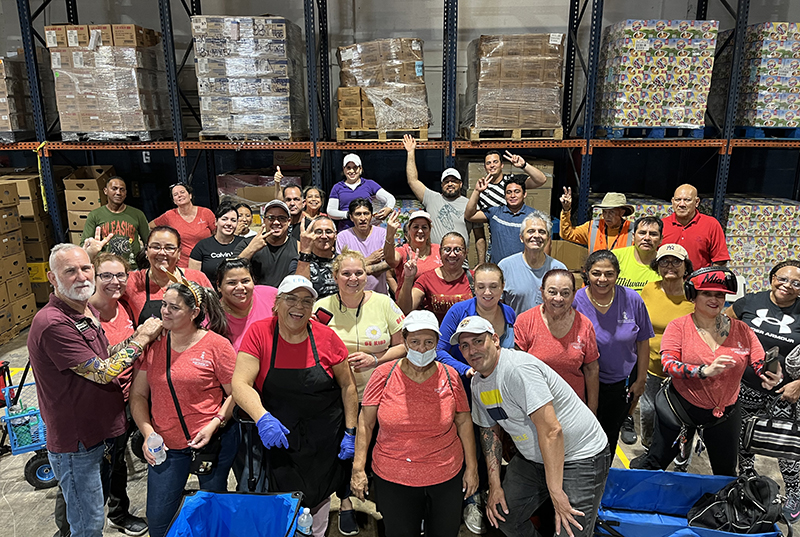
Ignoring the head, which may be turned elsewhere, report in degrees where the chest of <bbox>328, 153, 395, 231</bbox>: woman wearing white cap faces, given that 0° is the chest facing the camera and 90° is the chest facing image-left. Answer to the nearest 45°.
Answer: approximately 0°

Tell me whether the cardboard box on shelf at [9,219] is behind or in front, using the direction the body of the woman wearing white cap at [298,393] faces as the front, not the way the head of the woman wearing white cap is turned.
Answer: behind

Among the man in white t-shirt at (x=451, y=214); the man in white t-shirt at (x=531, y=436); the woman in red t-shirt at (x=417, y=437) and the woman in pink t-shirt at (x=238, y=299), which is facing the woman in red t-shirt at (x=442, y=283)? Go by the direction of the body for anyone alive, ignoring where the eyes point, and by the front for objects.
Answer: the man in white t-shirt at (x=451, y=214)

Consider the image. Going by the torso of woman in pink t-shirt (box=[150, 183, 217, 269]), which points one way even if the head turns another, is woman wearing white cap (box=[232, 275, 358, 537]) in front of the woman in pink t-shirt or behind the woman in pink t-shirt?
in front

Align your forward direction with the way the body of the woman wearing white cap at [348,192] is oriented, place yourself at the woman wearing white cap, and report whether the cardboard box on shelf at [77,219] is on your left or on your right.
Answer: on your right

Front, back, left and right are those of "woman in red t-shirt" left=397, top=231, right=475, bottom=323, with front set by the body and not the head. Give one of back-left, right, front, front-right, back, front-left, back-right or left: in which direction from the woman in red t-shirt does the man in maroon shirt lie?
front-right

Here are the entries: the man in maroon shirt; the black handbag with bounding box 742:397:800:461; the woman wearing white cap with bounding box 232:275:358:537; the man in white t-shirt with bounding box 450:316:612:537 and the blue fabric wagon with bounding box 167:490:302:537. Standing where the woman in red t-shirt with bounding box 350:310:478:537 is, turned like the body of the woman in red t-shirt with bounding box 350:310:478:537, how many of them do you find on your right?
3

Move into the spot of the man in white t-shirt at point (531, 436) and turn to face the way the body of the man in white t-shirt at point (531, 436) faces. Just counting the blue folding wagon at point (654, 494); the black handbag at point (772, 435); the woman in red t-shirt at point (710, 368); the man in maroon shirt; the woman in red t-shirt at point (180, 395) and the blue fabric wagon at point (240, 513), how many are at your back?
3
